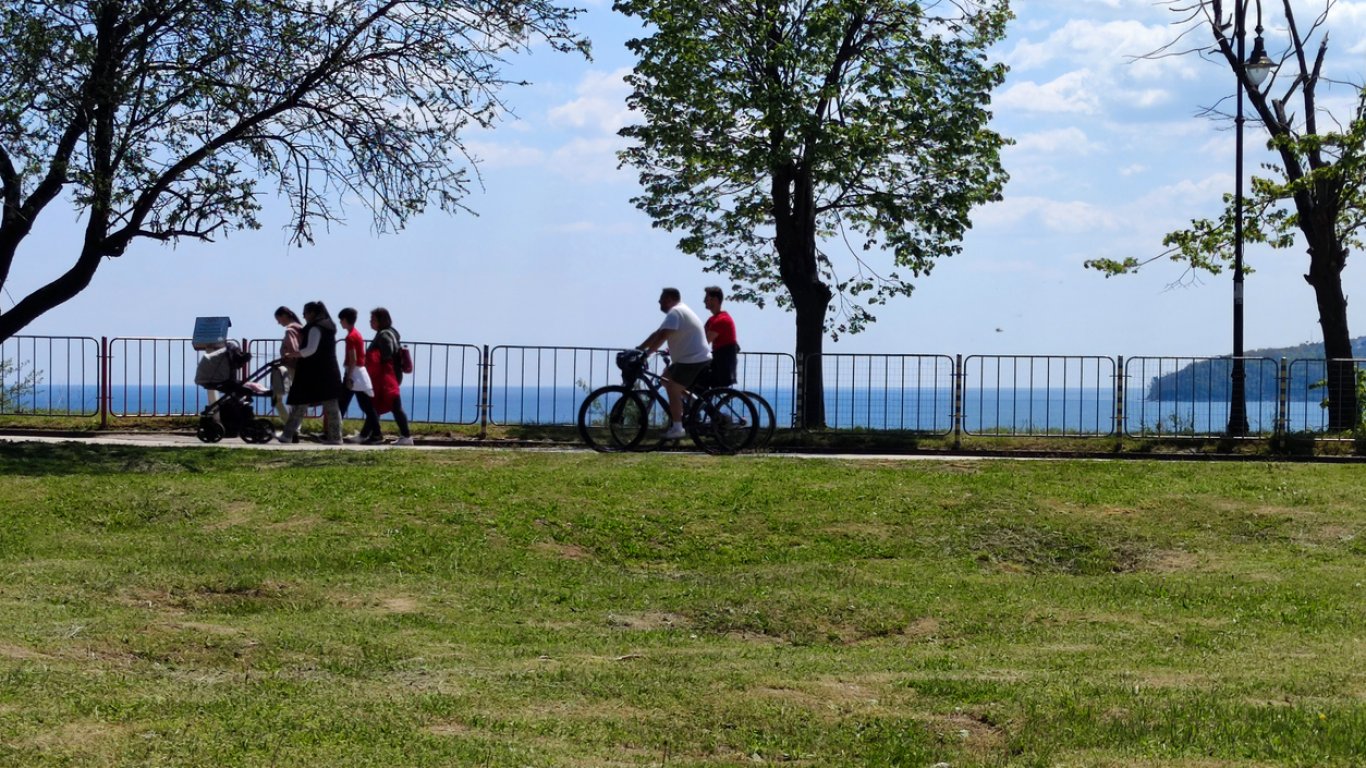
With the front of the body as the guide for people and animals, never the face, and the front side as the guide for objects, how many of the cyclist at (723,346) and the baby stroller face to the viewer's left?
2

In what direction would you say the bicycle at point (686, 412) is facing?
to the viewer's left

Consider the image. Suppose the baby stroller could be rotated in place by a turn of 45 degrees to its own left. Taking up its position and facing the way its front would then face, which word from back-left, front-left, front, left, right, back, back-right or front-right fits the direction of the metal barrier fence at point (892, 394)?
back-left

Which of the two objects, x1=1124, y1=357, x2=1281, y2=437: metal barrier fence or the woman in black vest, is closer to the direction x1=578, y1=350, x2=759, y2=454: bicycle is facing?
the woman in black vest

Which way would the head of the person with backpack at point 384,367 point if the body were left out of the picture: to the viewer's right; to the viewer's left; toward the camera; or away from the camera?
to the viewer's left

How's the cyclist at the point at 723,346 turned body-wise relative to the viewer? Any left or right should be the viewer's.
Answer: facing to the left of the viewer

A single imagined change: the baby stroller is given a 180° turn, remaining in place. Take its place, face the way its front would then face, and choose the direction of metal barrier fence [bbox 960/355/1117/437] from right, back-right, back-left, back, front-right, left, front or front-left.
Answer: front

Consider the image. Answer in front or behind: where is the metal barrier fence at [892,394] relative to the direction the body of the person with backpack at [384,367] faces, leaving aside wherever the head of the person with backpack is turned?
behind

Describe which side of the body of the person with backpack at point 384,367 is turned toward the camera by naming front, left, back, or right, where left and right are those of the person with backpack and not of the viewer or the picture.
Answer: left

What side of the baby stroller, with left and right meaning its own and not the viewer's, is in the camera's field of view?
left

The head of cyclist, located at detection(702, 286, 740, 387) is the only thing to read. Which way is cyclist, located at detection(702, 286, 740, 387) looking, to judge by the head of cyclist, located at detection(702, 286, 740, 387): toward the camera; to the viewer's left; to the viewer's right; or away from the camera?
to the viewer's left

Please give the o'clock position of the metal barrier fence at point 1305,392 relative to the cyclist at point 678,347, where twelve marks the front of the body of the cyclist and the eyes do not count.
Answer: The metal barrier fence is roughly at 5 o'clock from the cyclist.

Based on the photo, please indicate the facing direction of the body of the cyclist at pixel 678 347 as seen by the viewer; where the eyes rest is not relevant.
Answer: to the viewer's left
